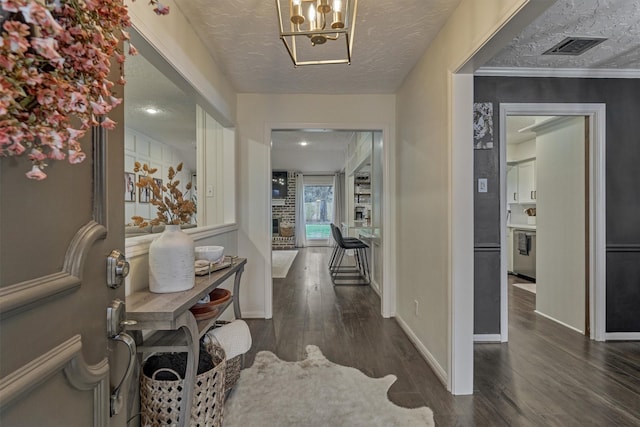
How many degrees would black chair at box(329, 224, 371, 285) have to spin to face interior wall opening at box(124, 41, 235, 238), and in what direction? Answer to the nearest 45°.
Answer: approximately 135° to its right

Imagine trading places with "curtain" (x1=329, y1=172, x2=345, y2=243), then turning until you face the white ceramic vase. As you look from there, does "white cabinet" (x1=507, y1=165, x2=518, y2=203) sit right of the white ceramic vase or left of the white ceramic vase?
left

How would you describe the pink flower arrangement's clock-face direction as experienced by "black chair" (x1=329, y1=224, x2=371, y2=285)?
The pink flower arrangement is roughly at 3 o'clock from the black chair.

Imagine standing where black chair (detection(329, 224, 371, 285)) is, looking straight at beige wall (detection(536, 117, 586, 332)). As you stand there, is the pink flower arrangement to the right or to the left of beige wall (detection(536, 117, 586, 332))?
right

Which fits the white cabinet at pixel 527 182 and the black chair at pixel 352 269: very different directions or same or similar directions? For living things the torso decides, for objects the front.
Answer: very different directions

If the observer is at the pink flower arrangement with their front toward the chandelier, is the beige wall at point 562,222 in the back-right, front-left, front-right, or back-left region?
front-right

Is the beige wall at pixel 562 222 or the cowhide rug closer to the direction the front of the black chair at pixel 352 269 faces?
the beige wall

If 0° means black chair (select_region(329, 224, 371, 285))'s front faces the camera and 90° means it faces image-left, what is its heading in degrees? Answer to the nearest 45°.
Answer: approximately 270°

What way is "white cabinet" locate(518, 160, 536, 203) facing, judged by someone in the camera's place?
facing the viewer and to the left of the viewer

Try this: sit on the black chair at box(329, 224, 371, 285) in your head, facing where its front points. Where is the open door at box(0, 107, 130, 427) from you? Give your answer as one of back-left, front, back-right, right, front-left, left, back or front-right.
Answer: right

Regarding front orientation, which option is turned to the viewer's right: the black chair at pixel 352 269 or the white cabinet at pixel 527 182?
the black chair

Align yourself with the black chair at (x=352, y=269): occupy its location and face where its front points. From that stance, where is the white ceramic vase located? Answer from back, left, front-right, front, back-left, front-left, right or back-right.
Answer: right
